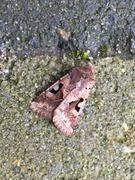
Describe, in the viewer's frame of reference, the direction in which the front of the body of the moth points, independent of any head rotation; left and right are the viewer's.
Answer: facing away from the viewer and to the right of the viewer
